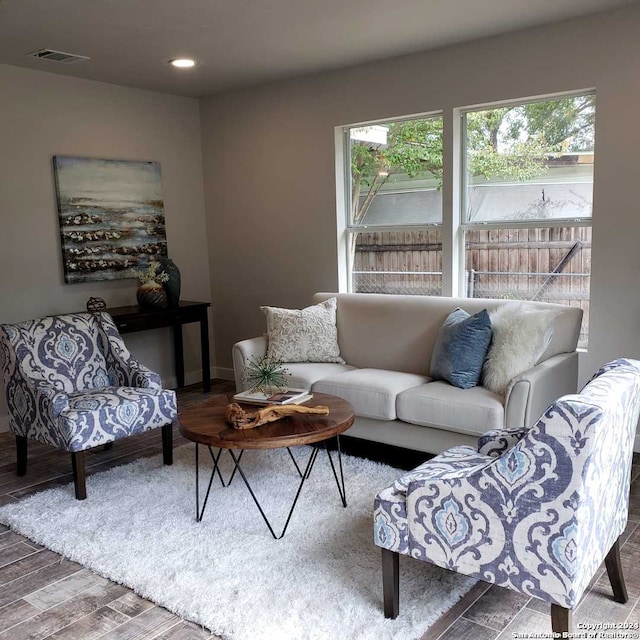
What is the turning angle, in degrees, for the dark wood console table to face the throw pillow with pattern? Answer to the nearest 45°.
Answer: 0° — it already faces it

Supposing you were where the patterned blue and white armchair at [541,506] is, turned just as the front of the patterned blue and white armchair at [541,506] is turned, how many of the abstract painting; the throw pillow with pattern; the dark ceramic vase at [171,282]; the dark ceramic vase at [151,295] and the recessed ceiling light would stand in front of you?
5

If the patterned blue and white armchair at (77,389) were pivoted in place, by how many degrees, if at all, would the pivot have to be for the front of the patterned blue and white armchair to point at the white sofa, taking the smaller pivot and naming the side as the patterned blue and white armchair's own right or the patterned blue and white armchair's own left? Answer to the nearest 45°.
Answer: approximately 45° to the patterned blue and white armchair's own left

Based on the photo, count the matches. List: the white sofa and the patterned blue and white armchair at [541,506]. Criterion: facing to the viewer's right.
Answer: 0

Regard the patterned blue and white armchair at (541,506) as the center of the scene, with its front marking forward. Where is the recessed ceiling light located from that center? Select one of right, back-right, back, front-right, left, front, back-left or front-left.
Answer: front

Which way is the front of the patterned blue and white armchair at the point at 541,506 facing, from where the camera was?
facing away from the viewer and to the left of the viewer

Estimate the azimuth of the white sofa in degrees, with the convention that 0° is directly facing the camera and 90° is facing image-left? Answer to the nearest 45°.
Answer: approximately 45°

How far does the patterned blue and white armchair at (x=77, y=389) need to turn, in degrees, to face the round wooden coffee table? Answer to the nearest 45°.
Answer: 0° — it already faces it

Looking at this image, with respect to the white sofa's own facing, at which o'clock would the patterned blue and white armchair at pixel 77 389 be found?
The patterned blue and white armchair is roughly at 1 o'clock from the white sofa.

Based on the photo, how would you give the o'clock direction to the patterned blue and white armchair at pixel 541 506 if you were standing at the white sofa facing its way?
The patterned blue and white armchair is roughly at 10 o'clock from the white sofa.

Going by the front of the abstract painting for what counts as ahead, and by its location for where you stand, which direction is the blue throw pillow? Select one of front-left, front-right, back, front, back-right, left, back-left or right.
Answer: front
